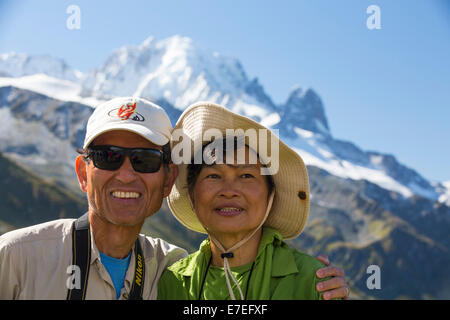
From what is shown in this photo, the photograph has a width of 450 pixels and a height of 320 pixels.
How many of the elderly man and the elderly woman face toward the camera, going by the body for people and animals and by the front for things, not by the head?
2

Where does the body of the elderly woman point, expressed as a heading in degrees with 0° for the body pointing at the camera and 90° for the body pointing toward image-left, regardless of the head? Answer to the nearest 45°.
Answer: approximately 0°

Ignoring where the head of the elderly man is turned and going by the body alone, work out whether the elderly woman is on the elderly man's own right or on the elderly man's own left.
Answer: on the elderly man's own left

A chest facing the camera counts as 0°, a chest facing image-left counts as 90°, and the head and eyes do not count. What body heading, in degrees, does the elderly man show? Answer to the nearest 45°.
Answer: approximately 0°

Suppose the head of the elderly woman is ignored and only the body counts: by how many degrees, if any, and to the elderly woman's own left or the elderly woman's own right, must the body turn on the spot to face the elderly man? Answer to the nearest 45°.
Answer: approximately 90° to the elderly woman's own right
